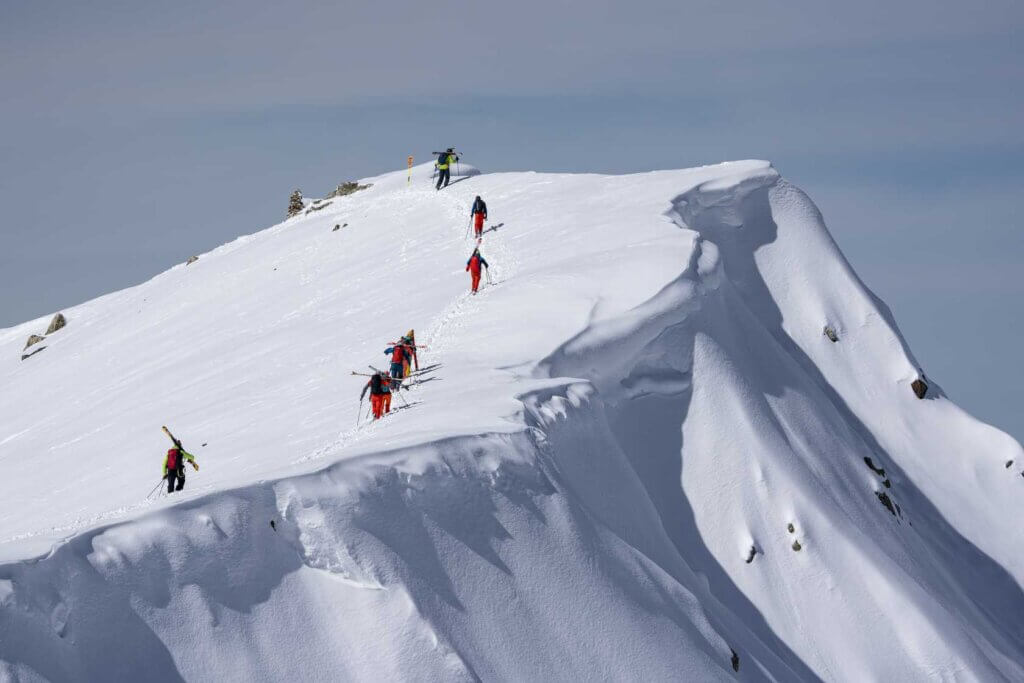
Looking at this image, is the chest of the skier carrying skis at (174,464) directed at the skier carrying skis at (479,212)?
yes

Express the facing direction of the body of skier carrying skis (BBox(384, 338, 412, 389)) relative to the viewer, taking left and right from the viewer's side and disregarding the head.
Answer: facing away from the viewer

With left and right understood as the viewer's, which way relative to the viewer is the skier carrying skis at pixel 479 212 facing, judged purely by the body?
facing away from the viewer

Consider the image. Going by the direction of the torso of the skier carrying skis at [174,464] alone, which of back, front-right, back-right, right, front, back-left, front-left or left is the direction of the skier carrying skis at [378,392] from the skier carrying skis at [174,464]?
front-right

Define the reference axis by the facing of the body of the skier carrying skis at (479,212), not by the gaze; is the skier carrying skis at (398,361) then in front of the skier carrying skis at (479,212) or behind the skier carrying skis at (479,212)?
behind

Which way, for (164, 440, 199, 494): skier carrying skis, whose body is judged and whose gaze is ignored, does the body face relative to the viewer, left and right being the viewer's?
facing away from the viewer and to the right of the viewer

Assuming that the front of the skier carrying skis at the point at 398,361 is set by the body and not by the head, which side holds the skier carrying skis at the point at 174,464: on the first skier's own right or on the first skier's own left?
on the first skier's own left

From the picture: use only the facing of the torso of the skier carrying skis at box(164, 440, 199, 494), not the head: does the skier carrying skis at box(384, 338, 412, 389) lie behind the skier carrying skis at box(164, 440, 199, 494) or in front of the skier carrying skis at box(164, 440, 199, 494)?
in front

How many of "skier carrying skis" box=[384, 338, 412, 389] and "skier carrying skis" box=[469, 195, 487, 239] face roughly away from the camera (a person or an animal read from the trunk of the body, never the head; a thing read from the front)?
2

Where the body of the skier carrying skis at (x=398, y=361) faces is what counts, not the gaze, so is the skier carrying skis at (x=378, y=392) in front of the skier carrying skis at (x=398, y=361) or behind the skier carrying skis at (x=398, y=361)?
behind
